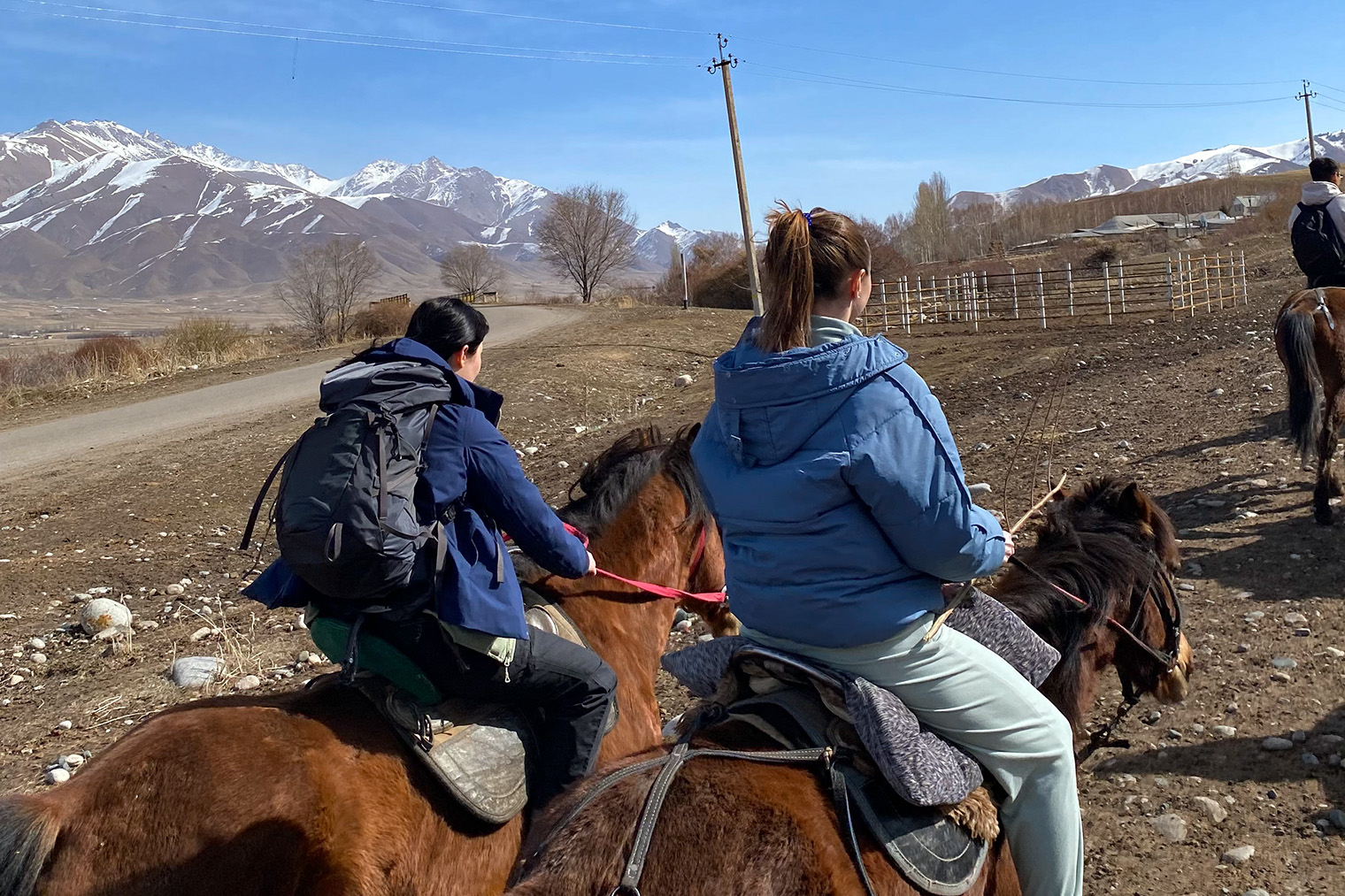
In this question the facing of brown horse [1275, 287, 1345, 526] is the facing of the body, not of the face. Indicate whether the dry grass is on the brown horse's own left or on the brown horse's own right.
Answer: on the brown horse's own left

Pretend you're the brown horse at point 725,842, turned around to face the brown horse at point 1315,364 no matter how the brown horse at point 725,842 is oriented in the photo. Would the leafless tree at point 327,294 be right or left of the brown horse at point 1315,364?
left

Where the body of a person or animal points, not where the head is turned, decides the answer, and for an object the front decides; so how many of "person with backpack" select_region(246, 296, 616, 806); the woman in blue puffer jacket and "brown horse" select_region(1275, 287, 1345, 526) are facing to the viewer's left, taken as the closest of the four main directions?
0

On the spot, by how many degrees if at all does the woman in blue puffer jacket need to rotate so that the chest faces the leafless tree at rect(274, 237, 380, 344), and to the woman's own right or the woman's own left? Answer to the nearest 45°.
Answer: approximately 90° to the woman's own left

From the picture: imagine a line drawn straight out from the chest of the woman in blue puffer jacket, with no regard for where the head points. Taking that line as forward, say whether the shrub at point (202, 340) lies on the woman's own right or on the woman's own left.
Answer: on the woman's own left

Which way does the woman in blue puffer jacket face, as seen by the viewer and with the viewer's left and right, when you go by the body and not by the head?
facing away from the viewer and to the right of the viewer

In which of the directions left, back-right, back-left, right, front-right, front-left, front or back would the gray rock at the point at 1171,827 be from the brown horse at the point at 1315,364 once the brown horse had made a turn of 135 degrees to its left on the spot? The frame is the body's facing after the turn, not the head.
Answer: left

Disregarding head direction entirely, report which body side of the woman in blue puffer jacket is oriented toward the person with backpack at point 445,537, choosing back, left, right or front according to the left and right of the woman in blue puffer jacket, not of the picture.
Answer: left

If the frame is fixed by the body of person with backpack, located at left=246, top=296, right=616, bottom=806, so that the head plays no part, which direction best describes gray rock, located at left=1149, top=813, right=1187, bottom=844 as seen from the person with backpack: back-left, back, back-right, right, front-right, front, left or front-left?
front-right

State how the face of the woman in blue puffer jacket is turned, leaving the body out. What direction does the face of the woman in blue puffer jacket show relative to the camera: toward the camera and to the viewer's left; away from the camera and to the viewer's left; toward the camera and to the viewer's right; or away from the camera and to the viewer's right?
away from the camera and to the viewer's right

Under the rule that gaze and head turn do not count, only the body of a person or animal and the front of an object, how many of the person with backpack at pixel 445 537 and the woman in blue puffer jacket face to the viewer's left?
0

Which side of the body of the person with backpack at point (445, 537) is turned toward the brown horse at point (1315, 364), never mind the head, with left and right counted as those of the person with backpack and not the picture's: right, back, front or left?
front

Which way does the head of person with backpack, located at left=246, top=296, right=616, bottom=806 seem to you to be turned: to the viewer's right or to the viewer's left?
to the viewer's right

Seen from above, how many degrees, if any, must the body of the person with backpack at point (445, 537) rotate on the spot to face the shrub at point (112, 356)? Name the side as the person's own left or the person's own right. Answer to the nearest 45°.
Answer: approximately 45° to the person's own left

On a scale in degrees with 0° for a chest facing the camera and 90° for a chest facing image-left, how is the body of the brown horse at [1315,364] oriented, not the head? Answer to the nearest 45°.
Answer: approximately 225°
